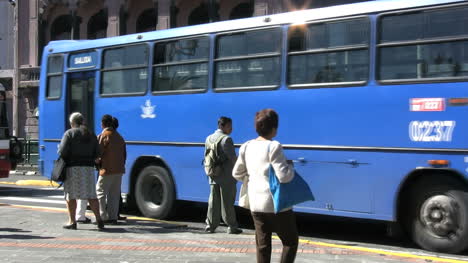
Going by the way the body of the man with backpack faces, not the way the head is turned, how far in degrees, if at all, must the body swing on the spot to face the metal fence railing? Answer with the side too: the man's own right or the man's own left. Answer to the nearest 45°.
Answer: approximately 90° to the man's own left

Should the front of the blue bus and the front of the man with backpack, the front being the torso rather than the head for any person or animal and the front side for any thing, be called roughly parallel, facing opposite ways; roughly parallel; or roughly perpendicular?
roughly perpendicular

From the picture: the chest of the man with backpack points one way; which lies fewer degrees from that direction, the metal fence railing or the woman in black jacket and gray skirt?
the metal fence railing

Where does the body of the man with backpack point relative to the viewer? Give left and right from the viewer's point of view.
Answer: facing away from the viewer and to the right of the viewer
